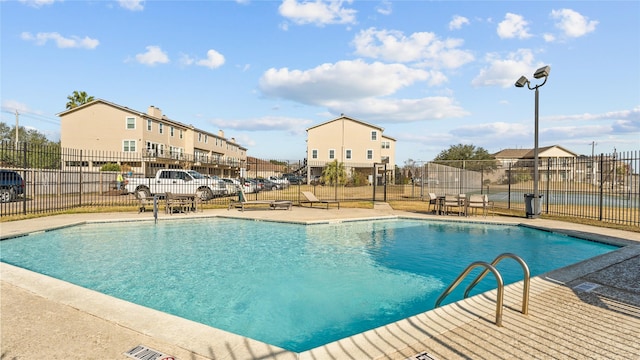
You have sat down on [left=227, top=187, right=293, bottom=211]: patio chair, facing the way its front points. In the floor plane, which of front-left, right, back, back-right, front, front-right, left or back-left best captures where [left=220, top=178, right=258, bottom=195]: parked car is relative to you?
left

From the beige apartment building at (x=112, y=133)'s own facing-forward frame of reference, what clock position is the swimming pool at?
The swimming pool is roughly at 1 o'clock from the beige apartment building.

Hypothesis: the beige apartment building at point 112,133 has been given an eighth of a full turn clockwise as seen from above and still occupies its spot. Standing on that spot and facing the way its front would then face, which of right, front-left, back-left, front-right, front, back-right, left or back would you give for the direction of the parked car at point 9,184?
front

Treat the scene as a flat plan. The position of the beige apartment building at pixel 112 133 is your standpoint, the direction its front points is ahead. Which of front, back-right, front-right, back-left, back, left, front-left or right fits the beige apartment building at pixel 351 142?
front-left

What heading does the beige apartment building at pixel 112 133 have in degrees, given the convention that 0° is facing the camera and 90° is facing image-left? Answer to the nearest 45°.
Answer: approximately 315°

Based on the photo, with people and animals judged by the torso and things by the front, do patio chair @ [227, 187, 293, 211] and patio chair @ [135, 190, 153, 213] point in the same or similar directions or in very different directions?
same or similar directions

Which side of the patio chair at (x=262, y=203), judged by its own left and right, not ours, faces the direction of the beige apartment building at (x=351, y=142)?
left

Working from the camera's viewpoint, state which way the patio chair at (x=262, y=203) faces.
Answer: facing to the right of the viewer
